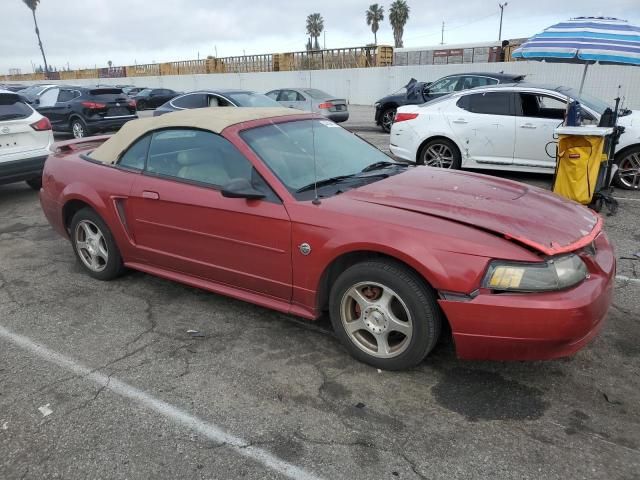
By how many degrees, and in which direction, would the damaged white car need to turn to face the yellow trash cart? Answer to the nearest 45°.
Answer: approximately 45° to its right

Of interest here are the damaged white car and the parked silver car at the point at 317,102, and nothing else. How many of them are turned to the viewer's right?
1

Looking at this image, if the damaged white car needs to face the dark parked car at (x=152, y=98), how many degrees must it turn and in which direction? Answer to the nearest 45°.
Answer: approximately 135° to its left

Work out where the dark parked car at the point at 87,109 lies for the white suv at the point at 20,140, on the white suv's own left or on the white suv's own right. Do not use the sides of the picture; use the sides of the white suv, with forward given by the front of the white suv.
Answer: on the white suv's own right

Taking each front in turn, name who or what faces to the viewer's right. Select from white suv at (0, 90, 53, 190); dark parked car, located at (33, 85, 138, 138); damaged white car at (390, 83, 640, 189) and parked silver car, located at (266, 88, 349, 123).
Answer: the damaged white car

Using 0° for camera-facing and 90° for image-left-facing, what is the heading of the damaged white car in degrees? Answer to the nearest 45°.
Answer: approximately 270°

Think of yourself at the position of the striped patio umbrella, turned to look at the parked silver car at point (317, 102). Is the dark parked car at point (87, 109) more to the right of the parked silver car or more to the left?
left

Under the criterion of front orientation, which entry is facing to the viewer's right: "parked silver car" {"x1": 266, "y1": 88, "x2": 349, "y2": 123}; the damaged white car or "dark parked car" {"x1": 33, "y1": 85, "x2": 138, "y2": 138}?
the damaged white car

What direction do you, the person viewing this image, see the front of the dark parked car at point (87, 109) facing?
facing away from the viewer and to the left of the viewer

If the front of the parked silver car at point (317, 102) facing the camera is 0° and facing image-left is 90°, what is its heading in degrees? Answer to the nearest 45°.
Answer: approximately 135°
